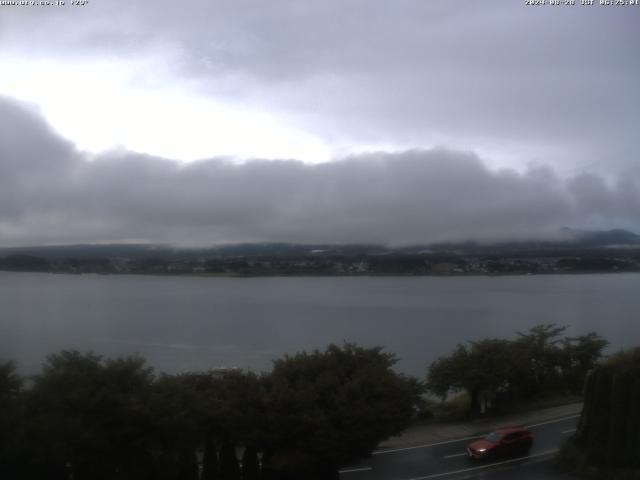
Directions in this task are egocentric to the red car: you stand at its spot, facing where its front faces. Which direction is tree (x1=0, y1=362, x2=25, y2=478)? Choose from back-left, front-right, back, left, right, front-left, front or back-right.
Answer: front

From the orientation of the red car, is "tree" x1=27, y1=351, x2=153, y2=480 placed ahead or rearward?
ahead

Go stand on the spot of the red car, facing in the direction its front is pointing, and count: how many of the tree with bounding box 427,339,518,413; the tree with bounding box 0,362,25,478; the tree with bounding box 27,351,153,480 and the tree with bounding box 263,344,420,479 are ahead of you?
3

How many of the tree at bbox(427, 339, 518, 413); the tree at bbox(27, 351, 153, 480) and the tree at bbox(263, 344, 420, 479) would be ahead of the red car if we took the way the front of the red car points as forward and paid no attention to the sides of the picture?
2

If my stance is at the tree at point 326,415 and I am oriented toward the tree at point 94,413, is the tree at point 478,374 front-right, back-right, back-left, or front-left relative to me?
back-right

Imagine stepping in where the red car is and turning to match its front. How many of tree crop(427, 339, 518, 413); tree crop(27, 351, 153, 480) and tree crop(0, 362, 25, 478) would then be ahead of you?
2

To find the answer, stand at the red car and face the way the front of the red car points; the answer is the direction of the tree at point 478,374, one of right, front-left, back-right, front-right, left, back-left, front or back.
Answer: back-right

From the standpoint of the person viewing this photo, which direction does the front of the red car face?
facing the viewer and to the left of the viewer

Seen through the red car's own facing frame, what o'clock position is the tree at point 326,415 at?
The tree is roughly at 12 o'clock from the red car.

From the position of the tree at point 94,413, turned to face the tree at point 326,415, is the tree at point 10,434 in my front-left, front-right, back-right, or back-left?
back-right
